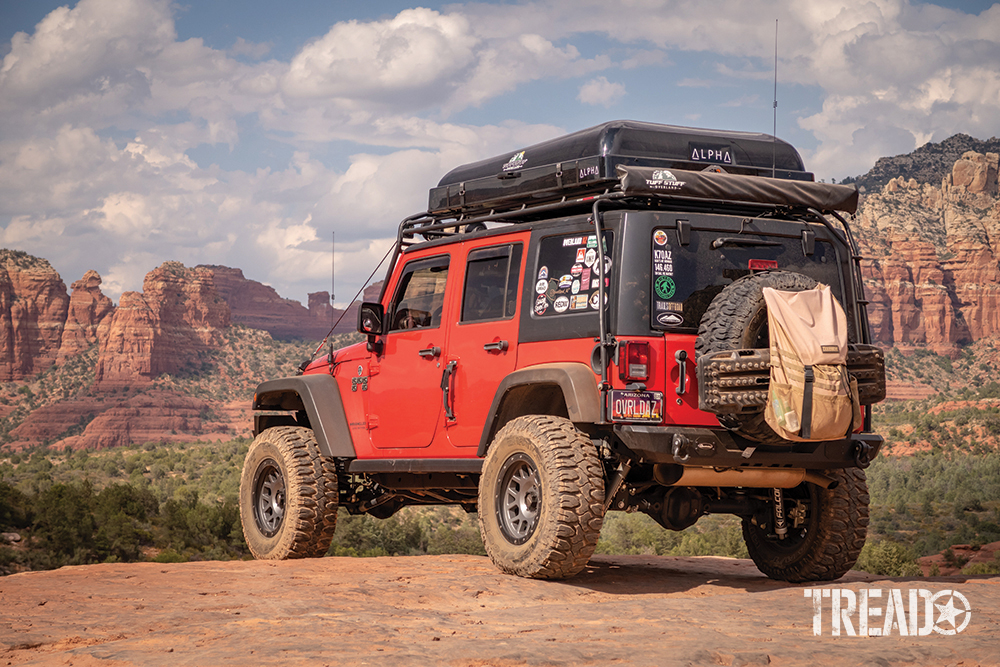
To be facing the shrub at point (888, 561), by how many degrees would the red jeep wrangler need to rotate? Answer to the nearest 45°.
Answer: approximately 90° to its right

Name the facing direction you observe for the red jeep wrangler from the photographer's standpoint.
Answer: facing away from the viewer and to the left of the viewer
